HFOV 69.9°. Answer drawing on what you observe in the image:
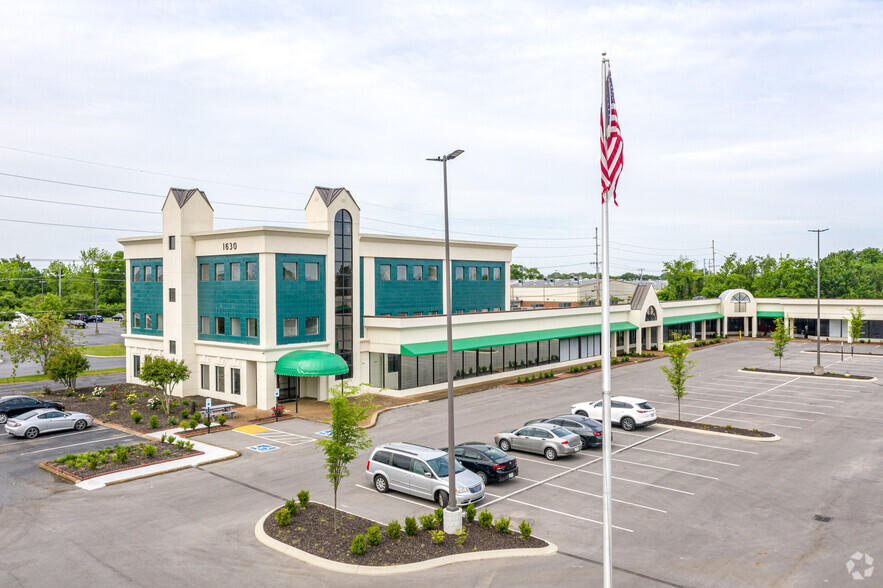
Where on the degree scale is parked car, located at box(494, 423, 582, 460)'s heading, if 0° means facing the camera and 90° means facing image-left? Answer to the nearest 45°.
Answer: approximately 135°

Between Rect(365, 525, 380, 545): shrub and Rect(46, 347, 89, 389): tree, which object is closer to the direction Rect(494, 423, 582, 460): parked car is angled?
the tree

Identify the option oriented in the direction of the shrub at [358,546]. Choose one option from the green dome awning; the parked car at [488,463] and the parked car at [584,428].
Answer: the green dome awning

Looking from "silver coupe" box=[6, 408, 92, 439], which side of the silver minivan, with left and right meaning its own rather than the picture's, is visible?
back

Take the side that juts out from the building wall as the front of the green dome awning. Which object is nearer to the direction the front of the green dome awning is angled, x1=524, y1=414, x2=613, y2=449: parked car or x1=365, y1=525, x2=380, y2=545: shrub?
the shrub

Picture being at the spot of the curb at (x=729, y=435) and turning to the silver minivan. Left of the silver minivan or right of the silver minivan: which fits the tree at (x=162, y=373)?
right

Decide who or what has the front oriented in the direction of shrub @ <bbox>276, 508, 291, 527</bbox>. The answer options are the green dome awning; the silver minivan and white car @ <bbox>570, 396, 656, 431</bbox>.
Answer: the green dome awning

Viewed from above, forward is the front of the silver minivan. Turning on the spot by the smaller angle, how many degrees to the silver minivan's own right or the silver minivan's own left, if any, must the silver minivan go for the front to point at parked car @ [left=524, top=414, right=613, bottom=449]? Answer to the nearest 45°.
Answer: approximately 90° to the silver minivan's own left
